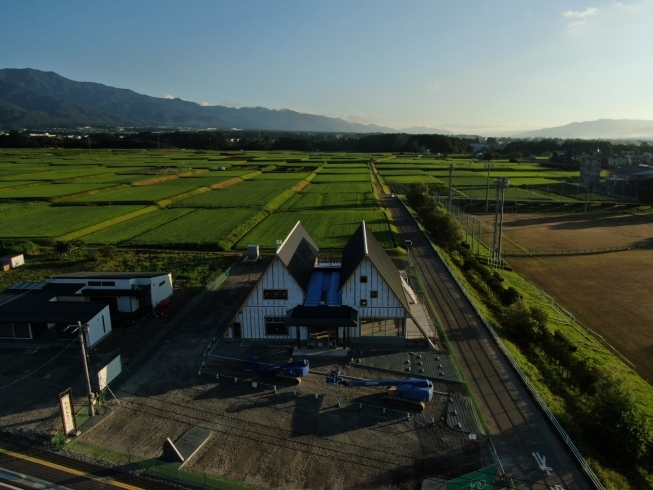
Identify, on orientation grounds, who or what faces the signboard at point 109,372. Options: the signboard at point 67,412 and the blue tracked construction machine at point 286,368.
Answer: the blue tracked construction machine

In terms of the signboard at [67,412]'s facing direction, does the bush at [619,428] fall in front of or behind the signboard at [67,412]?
in front

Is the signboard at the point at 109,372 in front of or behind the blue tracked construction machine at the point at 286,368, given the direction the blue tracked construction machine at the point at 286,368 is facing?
in front

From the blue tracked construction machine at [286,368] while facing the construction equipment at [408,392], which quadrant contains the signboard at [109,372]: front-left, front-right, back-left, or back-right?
back-right

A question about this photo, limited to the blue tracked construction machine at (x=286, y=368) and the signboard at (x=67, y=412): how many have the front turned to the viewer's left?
1

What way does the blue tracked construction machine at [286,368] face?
to the viewer's left

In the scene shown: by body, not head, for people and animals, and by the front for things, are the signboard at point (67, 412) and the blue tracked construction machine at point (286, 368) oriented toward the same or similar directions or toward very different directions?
very different directions

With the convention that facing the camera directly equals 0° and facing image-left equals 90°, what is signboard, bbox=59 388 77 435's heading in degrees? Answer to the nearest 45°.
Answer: approximately 315°

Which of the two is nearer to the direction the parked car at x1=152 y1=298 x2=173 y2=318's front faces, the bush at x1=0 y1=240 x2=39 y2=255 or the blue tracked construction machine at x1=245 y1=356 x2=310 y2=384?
the blue tracked construction machine

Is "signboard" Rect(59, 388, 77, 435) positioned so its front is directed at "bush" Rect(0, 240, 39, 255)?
no

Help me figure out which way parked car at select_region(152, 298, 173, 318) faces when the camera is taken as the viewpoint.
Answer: facing the viewer and to the left of the viewer

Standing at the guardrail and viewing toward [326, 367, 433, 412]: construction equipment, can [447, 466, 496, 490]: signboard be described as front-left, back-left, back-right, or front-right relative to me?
front-left

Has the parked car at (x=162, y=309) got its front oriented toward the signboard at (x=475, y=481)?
no
